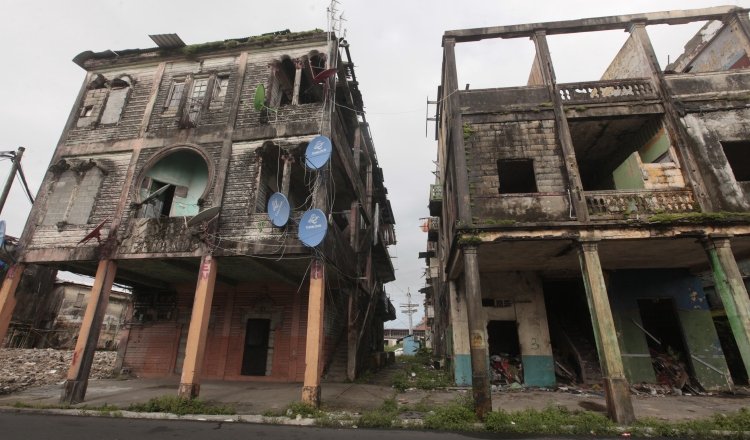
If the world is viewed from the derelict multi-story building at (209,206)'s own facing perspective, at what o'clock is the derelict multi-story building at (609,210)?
the derelict multi-story building at (609,210) is roughly at 10 o'clock from the derelict multi-story building at (209,206).

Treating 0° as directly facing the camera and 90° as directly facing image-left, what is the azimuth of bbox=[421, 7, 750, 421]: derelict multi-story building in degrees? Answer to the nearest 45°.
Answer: approximately 0°

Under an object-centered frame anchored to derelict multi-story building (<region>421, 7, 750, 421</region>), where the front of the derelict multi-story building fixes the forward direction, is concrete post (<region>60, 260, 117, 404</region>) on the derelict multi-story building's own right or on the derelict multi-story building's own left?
on the derelict multi-story building's own right

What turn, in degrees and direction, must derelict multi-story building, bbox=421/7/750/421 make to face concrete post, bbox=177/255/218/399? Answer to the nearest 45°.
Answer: approximately 45° to its right

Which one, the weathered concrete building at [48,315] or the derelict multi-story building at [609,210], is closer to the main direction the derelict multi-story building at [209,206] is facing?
the derelict multi-story building

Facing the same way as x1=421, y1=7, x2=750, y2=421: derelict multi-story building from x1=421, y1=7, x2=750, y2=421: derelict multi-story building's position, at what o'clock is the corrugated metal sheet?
The corrugated metal sheet is roughly at 2 o'clock from the derelict multi-story building.
